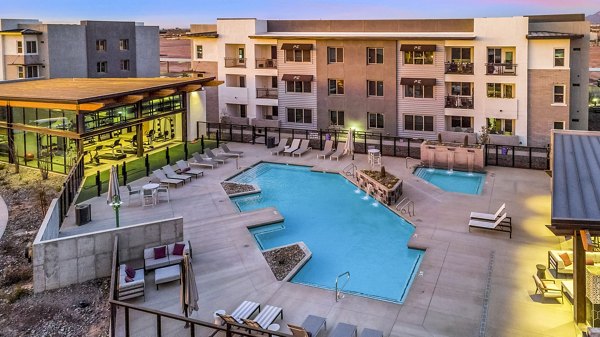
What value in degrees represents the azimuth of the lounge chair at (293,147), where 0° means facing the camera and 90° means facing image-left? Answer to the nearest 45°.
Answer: approximately 45°

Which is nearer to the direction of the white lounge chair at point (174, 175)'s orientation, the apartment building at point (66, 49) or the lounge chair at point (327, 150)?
the lounge chair

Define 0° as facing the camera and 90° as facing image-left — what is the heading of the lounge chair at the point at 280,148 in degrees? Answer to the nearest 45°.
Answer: approximately 45°

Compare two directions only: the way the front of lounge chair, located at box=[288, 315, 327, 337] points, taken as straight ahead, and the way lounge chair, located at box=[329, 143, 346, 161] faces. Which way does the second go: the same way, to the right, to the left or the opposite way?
the opposite way

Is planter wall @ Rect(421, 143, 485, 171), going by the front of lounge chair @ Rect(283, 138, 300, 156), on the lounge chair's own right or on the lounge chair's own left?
on the lounge chair's own left

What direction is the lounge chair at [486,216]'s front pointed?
to the viewer's left

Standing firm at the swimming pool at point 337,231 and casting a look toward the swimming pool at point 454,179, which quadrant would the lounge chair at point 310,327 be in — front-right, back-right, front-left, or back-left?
back-right
